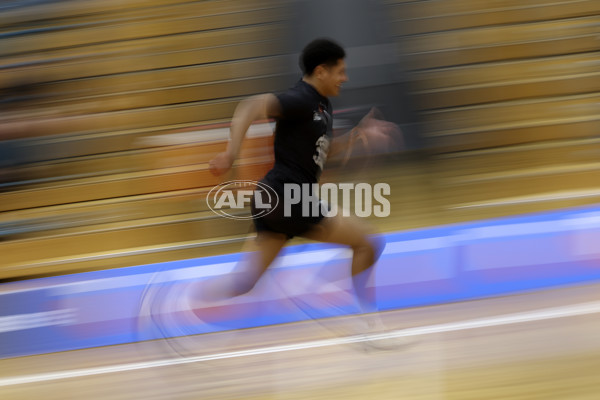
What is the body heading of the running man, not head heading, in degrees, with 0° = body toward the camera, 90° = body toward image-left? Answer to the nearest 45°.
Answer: approximately 270°
